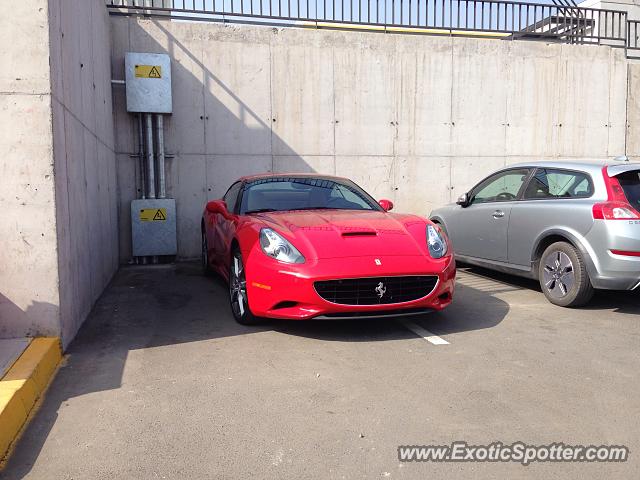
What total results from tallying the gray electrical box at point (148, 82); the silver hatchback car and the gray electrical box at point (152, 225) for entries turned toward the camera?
2

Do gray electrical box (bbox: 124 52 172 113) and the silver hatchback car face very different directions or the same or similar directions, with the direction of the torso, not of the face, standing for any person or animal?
very different directions

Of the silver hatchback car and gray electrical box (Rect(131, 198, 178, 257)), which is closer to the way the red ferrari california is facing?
the silver hatchback car

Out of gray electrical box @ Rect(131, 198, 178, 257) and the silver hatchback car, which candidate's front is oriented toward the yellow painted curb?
the gray electrical box

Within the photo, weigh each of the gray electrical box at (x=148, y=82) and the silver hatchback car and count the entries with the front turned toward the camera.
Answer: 1

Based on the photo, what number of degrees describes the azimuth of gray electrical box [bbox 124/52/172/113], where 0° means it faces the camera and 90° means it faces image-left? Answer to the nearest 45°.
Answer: approximately 0°

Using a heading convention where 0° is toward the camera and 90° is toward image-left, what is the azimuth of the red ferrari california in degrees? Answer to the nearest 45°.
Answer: approximately 315°

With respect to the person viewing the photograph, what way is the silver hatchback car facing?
facing away from the viewer and to the left of the viewer
